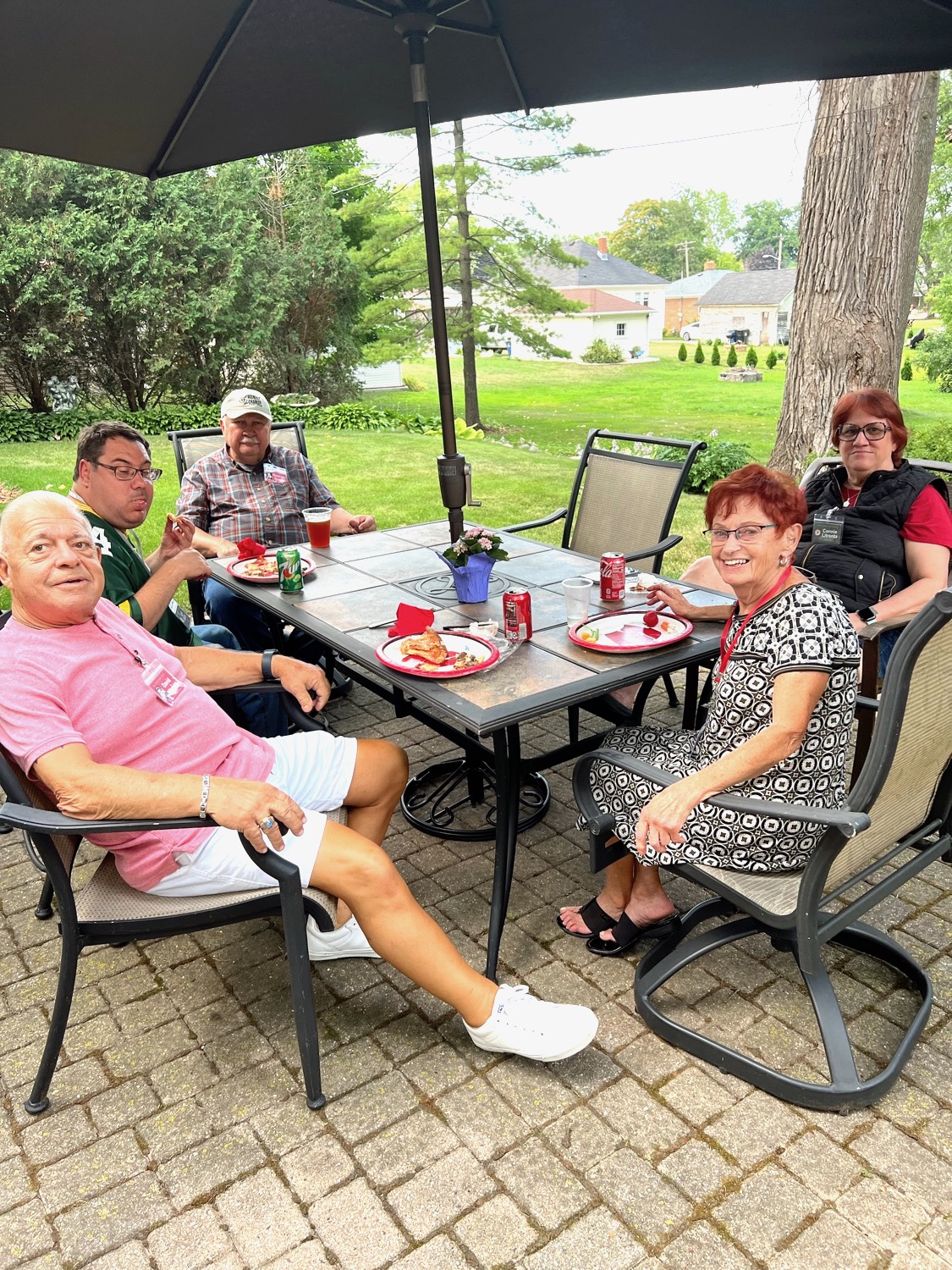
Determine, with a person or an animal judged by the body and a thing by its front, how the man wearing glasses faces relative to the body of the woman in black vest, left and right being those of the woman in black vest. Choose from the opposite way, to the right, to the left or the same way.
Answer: the opposite way

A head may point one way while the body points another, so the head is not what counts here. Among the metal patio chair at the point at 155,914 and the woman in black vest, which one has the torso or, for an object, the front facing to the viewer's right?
the metal patio chair

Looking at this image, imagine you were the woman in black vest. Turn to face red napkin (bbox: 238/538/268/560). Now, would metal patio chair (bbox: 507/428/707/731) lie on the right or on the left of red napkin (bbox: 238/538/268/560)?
right

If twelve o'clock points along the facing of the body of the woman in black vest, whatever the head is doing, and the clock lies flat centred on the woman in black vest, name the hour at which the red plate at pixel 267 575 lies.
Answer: The red plate is roughly at 1 o'clock from the woman in black vest.

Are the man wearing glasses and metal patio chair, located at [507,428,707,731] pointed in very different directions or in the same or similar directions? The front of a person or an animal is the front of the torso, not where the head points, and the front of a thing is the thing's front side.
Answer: very different directions

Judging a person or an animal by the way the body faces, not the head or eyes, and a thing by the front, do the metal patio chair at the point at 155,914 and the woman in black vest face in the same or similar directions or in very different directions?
very different directions

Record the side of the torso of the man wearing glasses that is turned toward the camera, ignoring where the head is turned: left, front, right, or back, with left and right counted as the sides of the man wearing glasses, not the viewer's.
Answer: right

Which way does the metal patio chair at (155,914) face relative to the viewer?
to the viewer's right

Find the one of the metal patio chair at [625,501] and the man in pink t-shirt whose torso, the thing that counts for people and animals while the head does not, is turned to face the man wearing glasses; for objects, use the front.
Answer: the metal patio chair

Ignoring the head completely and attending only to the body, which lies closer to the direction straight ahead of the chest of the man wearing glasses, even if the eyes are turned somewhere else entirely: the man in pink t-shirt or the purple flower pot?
the purple flower pot
